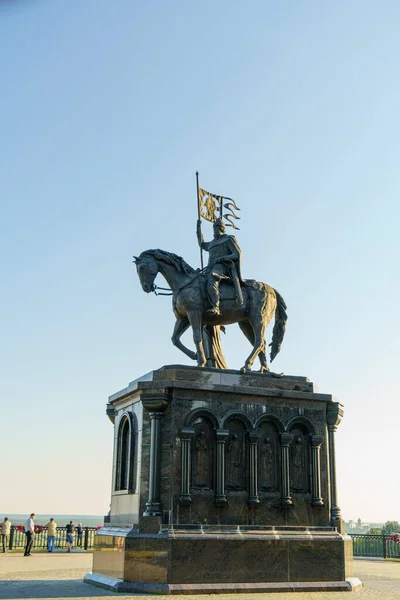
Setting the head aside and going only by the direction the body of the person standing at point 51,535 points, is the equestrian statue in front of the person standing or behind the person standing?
behind

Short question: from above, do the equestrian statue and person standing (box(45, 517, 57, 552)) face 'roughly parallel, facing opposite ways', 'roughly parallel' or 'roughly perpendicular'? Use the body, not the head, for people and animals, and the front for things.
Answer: roughly perpendicular

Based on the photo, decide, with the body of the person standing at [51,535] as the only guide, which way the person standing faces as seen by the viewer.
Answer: away from the camera

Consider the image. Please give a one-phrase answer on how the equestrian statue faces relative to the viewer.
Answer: facing to the left of the viewer

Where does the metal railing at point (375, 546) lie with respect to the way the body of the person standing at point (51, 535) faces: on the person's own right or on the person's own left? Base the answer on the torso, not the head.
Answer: on the person's own right

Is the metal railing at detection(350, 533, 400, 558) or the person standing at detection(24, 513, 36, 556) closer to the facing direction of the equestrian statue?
the person standing

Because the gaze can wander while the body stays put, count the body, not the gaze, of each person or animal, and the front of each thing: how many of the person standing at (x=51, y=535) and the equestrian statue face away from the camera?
1

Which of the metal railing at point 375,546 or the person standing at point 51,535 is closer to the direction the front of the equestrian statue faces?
the person standing

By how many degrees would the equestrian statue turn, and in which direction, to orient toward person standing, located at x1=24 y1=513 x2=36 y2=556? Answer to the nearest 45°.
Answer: approximately 45° to its right

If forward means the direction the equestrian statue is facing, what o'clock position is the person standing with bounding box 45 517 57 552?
The person standing is roughly at 2 o'clock from the equestrian statue.
